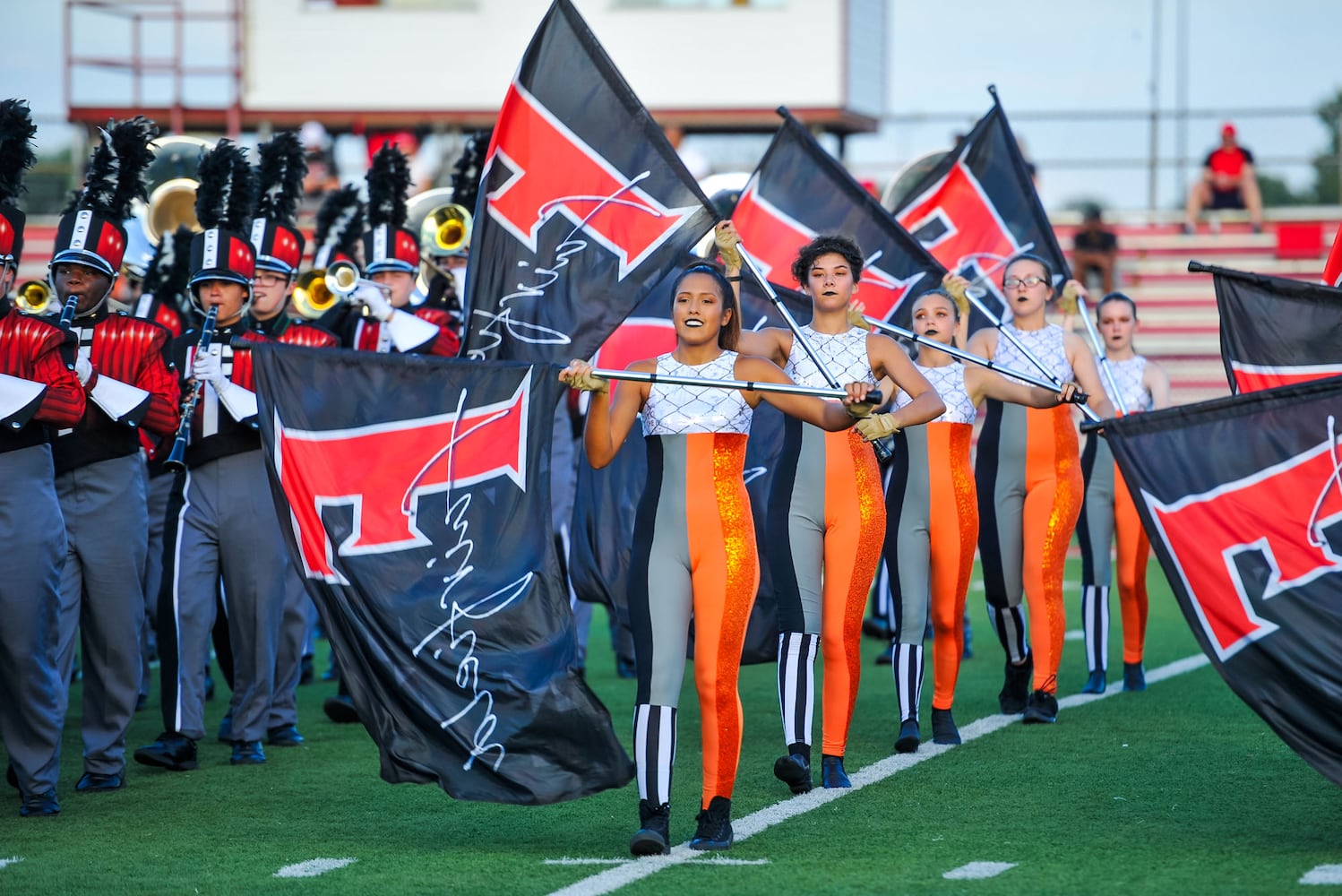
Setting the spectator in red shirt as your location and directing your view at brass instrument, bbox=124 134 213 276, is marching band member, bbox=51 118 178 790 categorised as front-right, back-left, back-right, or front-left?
front-left

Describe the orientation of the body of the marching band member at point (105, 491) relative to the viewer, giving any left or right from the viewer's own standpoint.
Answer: facing the viewer and to the left of the viewer

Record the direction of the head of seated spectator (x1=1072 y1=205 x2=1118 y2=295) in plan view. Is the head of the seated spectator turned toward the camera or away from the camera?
toward the camera

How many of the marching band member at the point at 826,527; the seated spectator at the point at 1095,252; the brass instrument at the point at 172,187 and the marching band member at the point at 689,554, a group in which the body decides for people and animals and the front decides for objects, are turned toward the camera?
4

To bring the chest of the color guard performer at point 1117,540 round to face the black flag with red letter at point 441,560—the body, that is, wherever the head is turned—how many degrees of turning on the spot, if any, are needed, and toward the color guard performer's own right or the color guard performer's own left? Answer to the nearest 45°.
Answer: approximately 45° to the color guard performer's own right

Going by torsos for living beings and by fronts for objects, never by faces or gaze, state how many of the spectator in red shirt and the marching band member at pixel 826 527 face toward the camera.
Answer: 2

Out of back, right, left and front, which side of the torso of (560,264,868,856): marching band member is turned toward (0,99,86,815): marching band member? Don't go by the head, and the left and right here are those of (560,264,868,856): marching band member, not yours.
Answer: right

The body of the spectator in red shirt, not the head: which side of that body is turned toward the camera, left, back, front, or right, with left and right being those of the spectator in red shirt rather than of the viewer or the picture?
front

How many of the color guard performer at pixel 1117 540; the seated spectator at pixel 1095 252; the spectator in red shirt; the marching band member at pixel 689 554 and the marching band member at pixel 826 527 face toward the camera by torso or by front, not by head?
5

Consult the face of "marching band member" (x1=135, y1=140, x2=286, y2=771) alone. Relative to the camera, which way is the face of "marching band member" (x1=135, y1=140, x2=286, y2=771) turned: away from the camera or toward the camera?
toward the camera

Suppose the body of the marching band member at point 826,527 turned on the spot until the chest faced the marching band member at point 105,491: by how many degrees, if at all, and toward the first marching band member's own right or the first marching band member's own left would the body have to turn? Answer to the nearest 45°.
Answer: approximately 90° to the first marching band member's own right

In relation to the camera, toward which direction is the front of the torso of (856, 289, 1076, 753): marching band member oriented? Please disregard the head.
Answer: toward the camera

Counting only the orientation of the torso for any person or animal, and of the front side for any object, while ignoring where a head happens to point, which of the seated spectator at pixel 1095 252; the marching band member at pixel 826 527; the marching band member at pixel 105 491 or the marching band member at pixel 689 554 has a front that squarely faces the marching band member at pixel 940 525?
the seated spectator

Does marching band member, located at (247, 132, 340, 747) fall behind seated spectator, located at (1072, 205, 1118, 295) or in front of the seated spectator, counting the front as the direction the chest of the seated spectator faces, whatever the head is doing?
in front

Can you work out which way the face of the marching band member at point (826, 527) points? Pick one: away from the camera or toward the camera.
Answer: toward the camera

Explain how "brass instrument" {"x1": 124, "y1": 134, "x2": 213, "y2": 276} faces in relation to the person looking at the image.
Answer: facing the viewer
